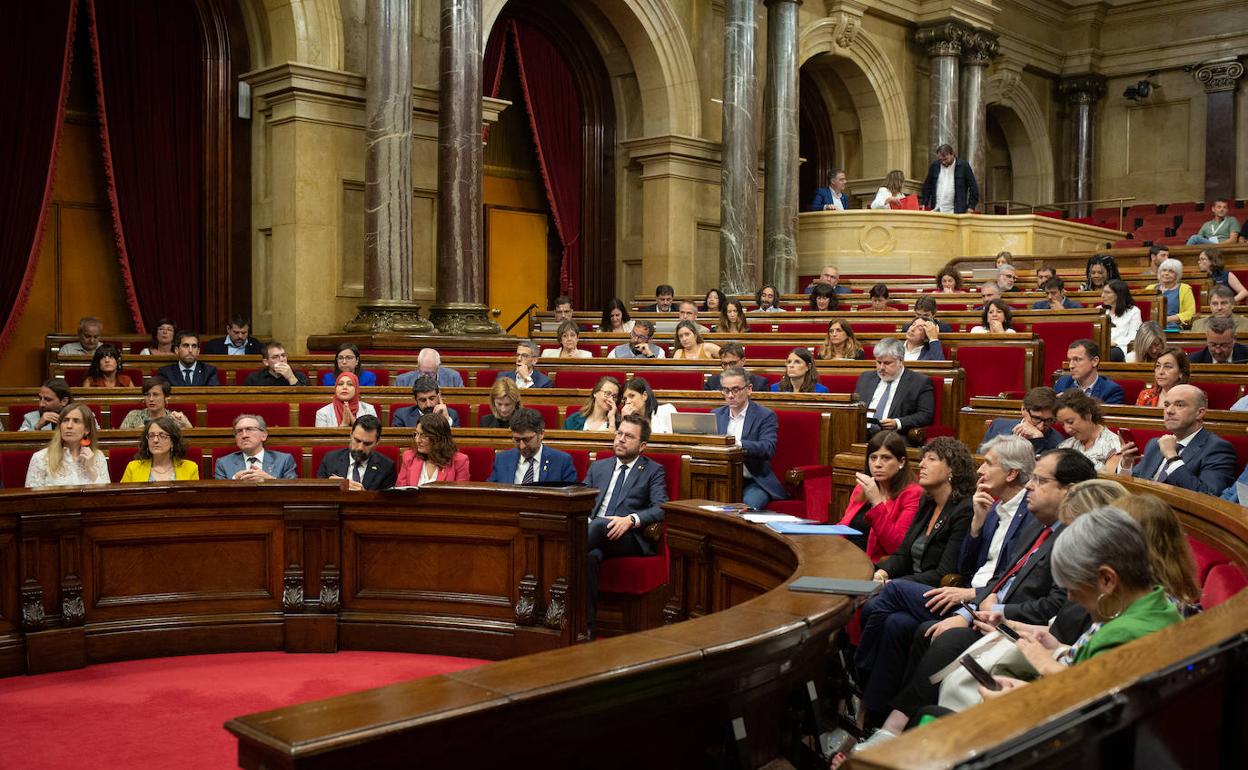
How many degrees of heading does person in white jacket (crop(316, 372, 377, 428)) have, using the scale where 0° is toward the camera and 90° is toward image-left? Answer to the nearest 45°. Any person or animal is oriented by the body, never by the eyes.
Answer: approximately 0°

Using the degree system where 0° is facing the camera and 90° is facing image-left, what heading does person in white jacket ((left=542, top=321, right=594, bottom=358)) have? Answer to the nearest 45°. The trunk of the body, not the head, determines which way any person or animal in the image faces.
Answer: approximately 0°

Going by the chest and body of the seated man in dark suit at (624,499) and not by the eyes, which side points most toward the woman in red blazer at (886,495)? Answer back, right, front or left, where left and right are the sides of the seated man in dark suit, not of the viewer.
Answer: left

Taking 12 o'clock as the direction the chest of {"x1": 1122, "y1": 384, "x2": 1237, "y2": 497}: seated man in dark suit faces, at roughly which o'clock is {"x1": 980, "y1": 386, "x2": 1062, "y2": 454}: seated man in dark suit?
{"x1": 980, "y1": 386, "x2": 1062, "y2": 454}: seated man in dark suit is roughly at 2 o'clock from {"x1": 1122, "y1": 384, "x2": 1237, "y2": 497}: seated man in dark suit.

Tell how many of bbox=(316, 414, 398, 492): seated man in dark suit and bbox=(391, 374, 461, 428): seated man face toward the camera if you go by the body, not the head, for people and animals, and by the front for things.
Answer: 2

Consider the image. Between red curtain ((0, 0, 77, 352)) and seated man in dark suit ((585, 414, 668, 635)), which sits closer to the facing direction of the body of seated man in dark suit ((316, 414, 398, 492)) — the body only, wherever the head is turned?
the seated man in dark suit

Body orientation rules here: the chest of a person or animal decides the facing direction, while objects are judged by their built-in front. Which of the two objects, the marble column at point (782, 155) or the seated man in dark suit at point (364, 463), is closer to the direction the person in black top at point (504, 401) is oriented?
the seated man in dark suit
